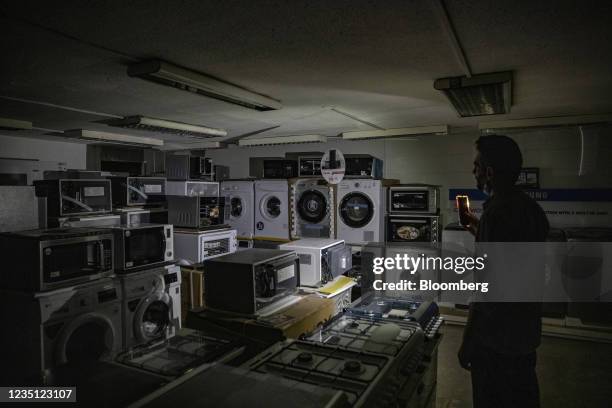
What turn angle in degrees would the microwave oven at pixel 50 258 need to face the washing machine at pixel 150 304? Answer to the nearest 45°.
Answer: approximately 90° to its left

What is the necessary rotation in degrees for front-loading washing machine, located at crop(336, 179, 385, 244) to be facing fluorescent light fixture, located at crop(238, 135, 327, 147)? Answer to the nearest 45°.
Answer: approximately 135° to its right

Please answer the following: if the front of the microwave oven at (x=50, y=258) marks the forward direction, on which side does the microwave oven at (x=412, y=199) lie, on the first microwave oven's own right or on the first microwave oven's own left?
on the first microwave oven's own left

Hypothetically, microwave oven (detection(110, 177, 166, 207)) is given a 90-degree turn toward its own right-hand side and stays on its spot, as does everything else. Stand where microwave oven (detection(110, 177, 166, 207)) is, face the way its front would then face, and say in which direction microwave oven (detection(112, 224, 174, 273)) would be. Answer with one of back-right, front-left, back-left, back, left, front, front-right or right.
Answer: front-left

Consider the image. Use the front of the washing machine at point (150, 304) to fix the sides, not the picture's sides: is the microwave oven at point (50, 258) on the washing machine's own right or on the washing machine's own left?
on the washing machine's own right

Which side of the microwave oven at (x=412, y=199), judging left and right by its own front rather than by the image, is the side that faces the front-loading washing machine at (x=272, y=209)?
right

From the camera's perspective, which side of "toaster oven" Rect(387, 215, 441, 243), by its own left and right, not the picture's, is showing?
front

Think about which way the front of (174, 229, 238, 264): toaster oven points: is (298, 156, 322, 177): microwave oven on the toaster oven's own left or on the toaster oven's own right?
on the toaster oven's own left

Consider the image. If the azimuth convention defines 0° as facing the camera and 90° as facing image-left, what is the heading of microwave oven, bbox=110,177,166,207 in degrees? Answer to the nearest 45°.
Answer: approximately 315°

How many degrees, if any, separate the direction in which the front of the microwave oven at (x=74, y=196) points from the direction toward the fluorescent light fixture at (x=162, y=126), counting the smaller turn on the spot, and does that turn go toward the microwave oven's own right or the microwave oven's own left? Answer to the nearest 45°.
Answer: approximately 90° to the microwave oven's own left

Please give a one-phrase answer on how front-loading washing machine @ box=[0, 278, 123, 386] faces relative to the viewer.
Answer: facing the viewer and to the right of the viewer

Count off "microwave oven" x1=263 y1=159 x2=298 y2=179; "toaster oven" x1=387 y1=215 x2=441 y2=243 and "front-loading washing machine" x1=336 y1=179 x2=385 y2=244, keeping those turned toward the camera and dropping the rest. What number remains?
3

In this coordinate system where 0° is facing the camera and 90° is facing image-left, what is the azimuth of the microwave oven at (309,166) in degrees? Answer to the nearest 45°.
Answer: approximately 0°
